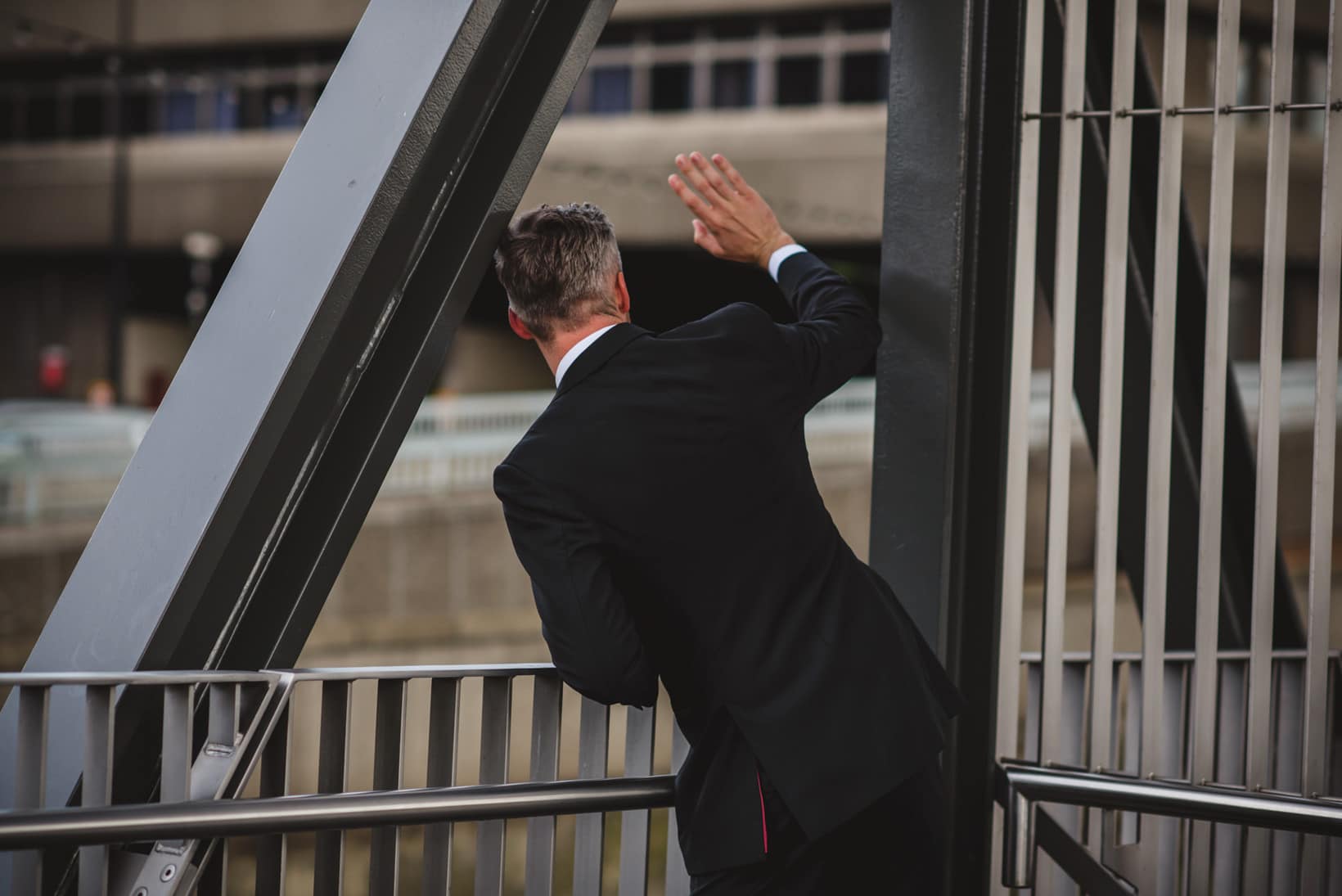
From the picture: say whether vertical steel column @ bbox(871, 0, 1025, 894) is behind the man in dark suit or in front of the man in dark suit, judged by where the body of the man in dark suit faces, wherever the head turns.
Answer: in front

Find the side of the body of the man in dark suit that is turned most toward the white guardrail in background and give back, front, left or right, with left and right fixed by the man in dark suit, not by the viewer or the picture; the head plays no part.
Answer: front

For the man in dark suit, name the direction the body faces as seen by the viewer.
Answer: away from the camera

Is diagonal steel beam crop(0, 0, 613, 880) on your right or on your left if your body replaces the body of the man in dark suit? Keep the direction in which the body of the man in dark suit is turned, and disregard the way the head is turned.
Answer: on your left

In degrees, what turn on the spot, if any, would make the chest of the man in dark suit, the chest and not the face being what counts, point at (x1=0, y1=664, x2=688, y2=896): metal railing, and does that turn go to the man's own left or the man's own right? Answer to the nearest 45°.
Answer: approximately 90° to the man's own left

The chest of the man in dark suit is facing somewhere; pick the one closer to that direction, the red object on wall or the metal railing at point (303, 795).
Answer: the red object on wall

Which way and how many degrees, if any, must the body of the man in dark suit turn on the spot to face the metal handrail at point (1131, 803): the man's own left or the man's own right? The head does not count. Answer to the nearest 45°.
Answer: approximately 90° to the man's own right

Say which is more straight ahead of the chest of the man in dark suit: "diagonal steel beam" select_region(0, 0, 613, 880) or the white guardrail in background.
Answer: the white guardrail in background
